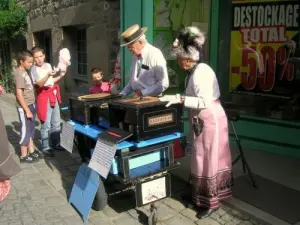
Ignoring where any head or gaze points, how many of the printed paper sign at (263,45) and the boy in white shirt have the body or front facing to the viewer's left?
0

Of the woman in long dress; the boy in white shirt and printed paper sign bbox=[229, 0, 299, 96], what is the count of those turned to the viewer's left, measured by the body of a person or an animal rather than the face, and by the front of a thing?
1

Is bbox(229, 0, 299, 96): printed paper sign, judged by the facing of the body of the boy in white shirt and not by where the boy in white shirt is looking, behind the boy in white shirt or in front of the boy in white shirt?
in front

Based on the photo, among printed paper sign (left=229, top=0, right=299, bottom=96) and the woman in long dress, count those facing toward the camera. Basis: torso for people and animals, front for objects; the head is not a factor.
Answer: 1

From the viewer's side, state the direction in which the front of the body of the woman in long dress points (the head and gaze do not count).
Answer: to the viewer's left

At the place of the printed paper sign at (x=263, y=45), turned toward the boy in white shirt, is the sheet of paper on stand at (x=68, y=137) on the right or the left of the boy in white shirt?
left

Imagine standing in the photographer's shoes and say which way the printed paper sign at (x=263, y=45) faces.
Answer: facing the viewer

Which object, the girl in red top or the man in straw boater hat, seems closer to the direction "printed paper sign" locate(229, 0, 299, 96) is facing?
the man in straw boater hat

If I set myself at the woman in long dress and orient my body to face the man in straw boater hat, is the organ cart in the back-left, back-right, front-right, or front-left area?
front-left

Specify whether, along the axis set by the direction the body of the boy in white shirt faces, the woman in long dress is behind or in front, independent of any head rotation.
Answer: in front

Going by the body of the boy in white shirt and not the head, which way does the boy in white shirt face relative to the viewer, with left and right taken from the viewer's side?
facing the viewer and to the right of the viewer

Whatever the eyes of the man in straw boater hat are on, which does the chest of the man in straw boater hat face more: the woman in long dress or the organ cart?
the organ cart

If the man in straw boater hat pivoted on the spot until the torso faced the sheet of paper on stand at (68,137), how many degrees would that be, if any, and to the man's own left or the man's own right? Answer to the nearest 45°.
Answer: approximately 45° to the man's own right

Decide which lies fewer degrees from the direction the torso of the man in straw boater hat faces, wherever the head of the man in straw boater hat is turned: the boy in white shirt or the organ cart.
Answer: the organ cart

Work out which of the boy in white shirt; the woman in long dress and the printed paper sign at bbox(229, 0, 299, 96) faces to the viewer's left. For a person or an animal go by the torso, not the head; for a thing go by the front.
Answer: the woman in long dress

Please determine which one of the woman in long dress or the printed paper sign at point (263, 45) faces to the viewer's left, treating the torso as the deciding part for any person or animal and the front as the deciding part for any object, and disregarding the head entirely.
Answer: the woman in long dress

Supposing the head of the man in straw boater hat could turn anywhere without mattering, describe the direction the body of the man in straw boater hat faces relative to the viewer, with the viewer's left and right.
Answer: facing the viewer and to the left of the viewer

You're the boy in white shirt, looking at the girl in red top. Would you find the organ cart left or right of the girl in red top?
right

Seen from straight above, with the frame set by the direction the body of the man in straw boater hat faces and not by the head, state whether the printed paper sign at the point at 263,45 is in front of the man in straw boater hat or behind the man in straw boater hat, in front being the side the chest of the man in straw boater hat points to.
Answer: behind
